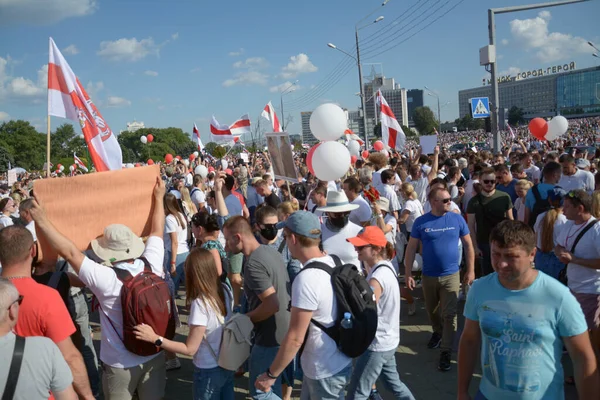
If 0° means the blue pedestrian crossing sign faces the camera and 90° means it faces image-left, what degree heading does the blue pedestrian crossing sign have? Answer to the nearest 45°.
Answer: approximately 0°

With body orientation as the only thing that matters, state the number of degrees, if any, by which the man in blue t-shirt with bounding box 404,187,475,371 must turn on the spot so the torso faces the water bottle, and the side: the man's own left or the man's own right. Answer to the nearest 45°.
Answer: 0° — they already face it

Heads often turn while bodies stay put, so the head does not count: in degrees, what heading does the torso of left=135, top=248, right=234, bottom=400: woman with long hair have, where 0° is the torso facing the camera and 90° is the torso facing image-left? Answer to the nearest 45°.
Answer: approximately 135°

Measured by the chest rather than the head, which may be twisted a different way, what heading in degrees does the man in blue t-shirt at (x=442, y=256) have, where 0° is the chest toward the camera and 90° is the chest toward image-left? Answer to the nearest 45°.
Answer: approximately 0°

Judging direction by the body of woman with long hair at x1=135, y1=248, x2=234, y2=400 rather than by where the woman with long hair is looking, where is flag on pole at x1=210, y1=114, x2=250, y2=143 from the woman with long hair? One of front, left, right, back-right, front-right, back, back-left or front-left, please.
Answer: front-right

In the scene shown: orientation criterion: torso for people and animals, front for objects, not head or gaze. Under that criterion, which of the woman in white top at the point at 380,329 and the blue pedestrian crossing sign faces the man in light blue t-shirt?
the blue pedestrian crossing sign
